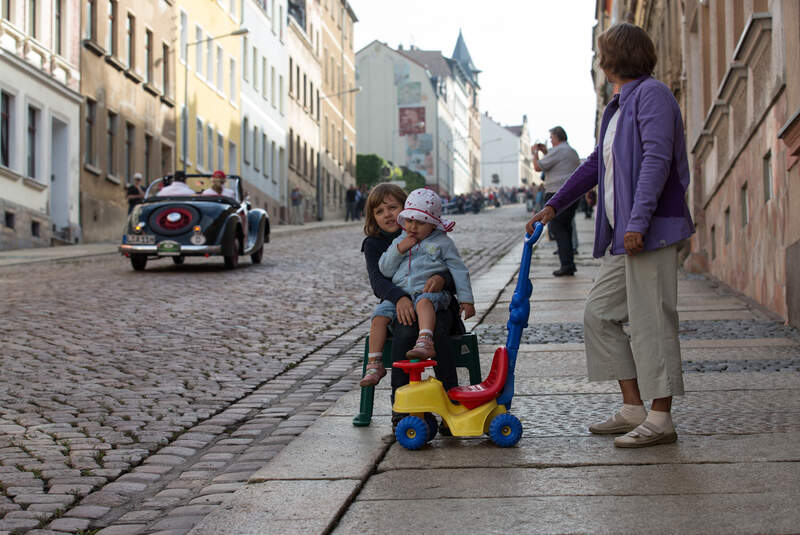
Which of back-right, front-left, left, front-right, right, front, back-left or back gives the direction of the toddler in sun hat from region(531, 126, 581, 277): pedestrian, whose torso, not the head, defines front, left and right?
left

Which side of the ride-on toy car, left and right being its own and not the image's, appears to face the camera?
left

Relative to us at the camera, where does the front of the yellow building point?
facing the viewer and to the right of the viewer

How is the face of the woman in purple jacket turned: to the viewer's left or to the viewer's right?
to the viewer's left

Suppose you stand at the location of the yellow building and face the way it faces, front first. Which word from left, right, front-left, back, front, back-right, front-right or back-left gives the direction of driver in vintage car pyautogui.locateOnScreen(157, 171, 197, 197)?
front-right

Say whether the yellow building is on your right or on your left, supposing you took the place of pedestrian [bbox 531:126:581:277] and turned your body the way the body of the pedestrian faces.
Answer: on your right

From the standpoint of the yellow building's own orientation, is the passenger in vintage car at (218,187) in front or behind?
in front

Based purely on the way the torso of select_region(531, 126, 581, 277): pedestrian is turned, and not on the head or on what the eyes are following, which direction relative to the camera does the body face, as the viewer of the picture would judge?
to the viewer's left
